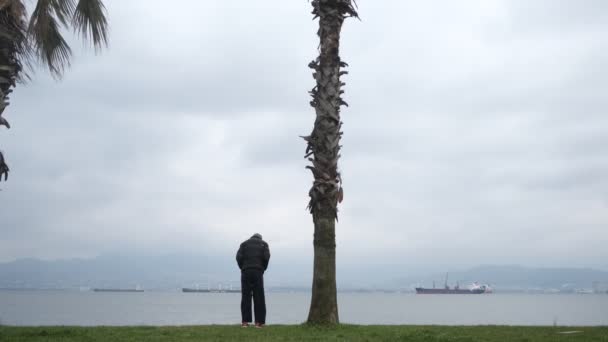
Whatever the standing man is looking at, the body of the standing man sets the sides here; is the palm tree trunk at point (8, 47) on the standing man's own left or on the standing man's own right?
on the standing man's own left

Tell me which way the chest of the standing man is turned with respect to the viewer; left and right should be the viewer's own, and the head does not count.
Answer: facing away from the viewer
